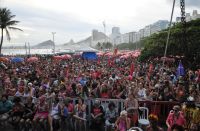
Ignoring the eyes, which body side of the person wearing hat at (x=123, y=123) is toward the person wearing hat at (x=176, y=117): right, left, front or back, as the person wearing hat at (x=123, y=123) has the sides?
left

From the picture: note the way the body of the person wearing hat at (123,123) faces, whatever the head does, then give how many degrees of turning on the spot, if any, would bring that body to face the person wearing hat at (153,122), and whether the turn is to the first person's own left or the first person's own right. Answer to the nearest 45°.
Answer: approximately 135° to the first person's own left

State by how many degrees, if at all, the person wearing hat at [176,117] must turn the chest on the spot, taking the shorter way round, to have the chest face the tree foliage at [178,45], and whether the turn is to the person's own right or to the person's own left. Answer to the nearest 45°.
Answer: approximately 180°

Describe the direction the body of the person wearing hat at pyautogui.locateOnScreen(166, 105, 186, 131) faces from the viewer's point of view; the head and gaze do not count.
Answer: toward the camera

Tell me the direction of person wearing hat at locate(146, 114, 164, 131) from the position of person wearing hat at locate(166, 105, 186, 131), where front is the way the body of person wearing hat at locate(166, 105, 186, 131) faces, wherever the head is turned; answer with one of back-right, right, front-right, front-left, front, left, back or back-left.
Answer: right

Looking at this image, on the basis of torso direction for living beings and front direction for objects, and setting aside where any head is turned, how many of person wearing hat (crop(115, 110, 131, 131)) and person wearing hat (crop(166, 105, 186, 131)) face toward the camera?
2

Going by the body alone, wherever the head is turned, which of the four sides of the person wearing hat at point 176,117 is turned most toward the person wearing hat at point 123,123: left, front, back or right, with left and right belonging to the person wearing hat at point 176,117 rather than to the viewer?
right

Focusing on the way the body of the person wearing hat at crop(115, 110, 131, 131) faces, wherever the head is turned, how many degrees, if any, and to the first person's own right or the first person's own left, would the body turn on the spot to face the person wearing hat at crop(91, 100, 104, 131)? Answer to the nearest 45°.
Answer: approximately 135° to the first person's own right
